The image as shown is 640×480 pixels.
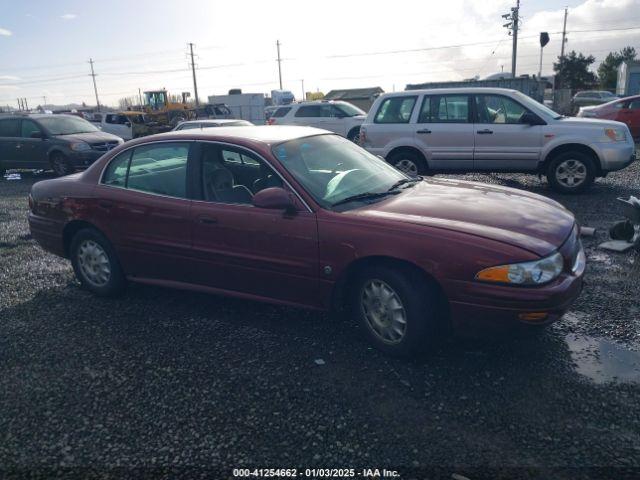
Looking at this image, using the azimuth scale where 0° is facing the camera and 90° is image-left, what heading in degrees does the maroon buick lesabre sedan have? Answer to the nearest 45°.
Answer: approximately 315°

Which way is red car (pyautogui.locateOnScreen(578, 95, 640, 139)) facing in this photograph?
to the viewer's left

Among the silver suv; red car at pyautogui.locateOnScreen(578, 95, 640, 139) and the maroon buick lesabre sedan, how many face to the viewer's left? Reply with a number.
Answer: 1

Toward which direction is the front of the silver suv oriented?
to the viewer's right

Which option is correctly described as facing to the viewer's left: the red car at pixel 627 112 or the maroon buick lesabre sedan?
the red car

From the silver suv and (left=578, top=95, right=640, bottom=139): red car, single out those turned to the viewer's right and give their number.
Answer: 1

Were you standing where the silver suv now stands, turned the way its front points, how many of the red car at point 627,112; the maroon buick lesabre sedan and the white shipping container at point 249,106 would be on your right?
1

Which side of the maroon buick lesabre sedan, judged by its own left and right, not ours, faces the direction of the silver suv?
left

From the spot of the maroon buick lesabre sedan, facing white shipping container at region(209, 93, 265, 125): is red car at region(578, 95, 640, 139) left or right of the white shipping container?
right

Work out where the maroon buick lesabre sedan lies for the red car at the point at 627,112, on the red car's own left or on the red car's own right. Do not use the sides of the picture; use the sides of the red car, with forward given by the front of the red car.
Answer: on the red car's own left

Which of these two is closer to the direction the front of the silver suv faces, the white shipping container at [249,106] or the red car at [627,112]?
the red car

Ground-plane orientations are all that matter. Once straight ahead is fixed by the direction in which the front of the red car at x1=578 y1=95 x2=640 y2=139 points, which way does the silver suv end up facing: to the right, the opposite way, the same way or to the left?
the opposite way

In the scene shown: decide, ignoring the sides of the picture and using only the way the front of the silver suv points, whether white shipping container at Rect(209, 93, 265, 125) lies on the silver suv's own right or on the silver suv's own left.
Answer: on the silver suv's own left

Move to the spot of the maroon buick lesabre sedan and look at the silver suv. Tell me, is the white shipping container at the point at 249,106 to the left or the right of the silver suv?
left

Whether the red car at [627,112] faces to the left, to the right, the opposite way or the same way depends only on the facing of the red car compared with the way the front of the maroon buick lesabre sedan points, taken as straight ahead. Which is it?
the opposite way
